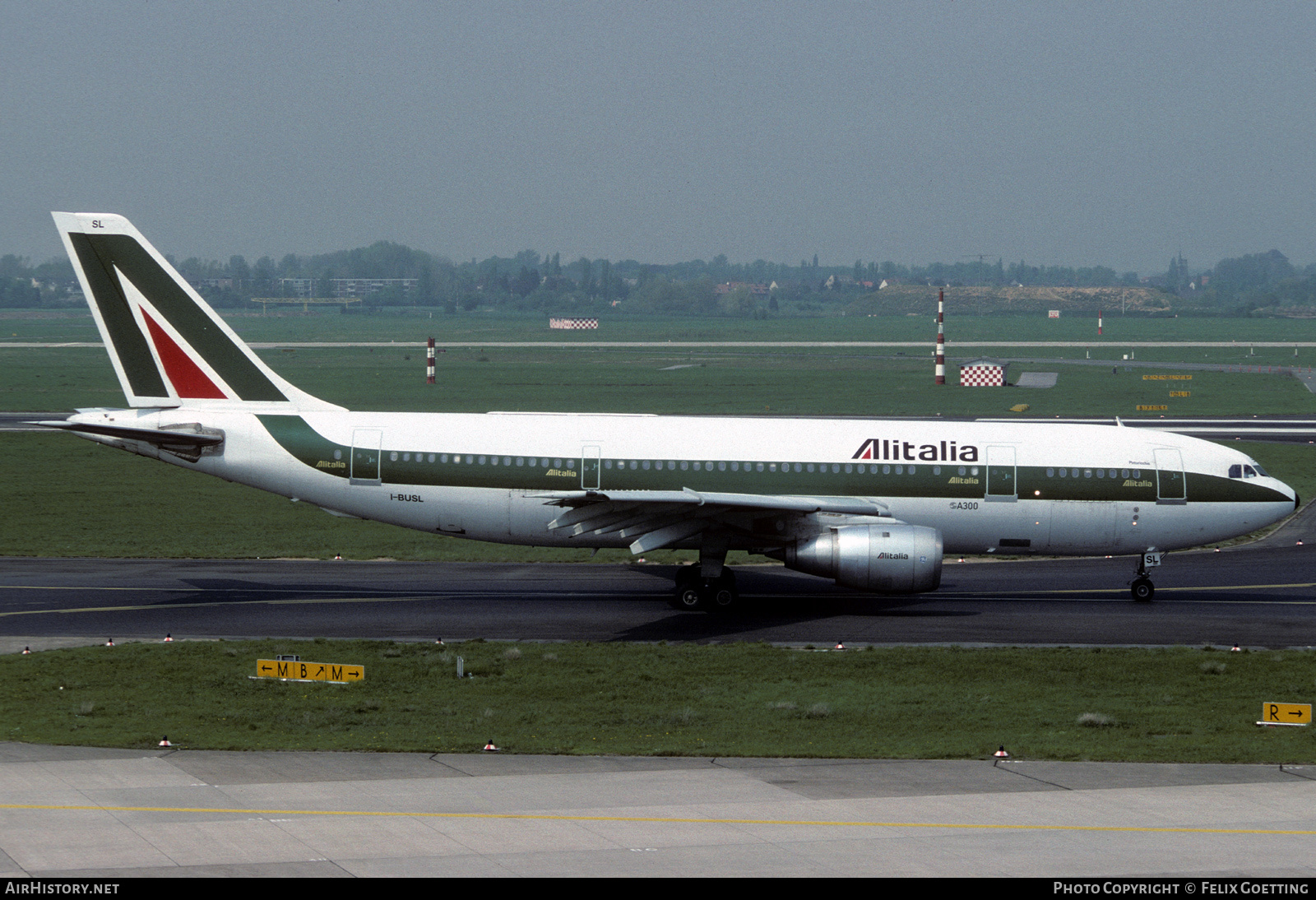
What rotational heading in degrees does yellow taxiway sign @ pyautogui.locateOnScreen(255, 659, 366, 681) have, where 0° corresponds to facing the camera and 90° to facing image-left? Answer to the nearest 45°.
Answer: approximately 0°

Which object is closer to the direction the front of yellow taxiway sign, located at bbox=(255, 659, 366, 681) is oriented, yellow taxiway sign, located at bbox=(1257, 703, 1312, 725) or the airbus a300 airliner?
the yellow taxiway sign

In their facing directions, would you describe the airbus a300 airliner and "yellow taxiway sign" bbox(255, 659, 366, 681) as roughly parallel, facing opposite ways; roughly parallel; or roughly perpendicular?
roughly perpendicular

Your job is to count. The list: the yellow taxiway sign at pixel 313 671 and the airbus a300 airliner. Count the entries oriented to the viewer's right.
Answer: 1

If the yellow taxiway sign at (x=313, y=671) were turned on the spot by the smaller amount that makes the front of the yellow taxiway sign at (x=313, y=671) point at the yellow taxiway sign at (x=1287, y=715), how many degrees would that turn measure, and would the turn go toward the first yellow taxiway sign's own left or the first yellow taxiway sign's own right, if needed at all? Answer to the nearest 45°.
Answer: approximately 90° to the first yellow taxiway sign's own left

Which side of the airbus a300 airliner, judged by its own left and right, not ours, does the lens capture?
right

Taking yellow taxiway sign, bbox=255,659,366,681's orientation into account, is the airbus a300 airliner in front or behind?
behind

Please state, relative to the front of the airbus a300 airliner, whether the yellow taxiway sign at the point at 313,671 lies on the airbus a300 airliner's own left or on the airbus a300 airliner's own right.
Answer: on the airbus a300 airliner's own right
